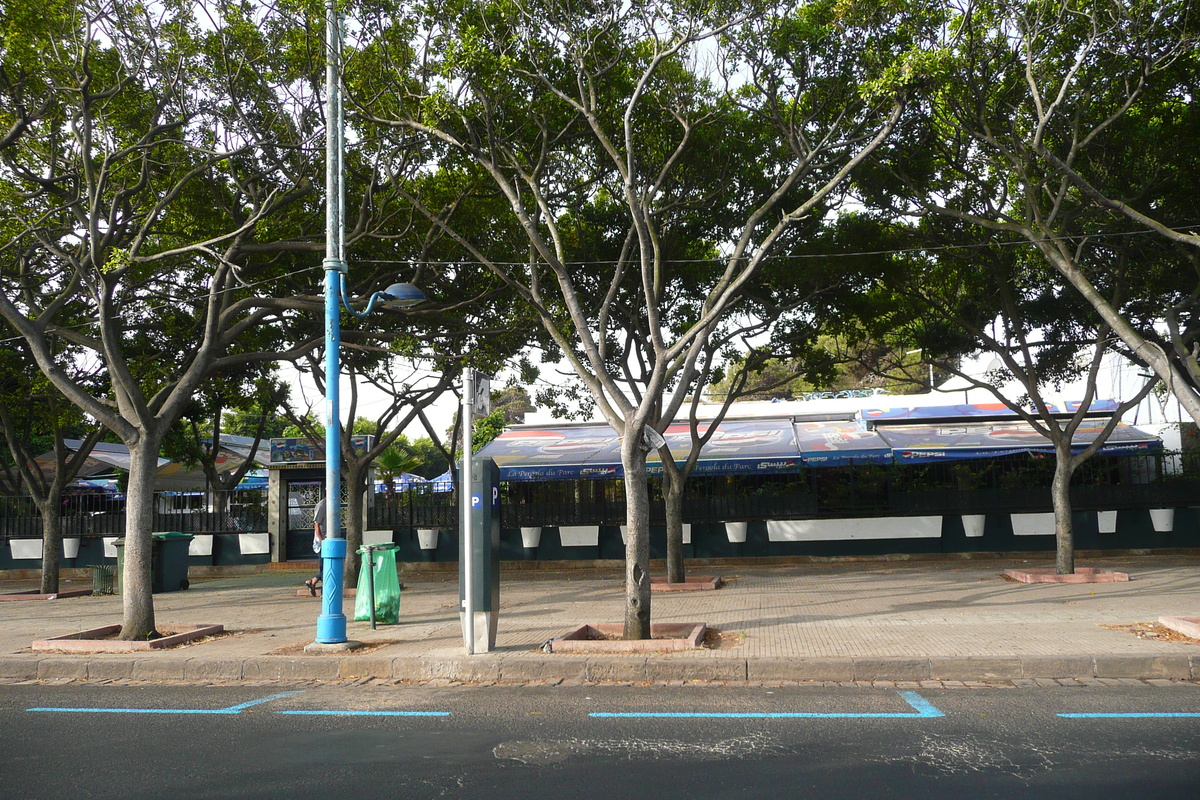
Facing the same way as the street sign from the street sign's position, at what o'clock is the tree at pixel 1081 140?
The tree is roughly at 10 o'clock from the street sign.

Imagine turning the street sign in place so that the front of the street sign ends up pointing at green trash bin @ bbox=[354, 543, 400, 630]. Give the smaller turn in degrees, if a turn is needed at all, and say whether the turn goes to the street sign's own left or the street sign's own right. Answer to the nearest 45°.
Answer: approximately 180°

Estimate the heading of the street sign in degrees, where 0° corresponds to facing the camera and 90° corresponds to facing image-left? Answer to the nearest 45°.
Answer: approximately 315°

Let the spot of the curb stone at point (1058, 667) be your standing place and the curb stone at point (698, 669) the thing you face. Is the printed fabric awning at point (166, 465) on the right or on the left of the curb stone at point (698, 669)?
right

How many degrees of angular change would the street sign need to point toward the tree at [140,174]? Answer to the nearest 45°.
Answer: approximately 180°

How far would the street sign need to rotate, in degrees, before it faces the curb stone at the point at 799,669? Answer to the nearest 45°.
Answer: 0° — it already faces it

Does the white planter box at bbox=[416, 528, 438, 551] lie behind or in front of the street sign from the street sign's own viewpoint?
behind

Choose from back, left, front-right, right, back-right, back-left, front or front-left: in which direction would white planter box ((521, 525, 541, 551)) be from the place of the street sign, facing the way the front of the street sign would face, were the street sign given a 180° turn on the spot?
front-right

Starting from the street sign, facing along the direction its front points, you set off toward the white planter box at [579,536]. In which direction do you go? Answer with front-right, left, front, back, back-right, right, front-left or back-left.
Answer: back-left

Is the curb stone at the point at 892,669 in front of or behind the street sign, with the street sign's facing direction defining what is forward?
in front
